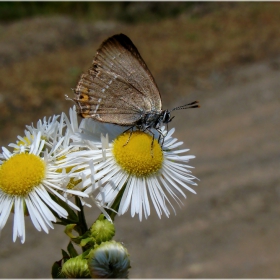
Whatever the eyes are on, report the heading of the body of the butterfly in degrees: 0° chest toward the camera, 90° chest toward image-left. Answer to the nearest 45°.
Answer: approximately 270°
